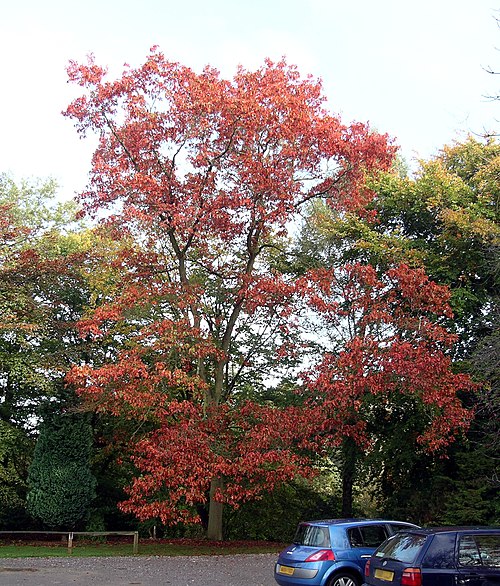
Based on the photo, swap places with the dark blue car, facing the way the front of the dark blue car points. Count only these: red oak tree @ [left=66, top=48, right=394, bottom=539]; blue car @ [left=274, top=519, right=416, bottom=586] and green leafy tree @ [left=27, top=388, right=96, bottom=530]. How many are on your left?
3

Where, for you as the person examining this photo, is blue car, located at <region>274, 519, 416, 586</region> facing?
facing away from the viewer and to the right of the viewer

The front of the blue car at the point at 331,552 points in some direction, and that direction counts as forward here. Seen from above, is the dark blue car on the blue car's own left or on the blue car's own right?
on the blue car's own right

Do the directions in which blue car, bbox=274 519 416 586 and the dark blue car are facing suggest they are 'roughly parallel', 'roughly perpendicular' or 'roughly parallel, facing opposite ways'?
roughly parallel

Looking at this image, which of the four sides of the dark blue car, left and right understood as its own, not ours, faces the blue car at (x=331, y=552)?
left

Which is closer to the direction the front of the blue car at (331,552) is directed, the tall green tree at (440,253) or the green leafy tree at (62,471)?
the tall green tree

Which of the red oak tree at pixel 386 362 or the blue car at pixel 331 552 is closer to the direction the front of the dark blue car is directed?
the red oak tree

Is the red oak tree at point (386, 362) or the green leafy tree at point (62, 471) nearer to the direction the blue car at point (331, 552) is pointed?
the red oak tree

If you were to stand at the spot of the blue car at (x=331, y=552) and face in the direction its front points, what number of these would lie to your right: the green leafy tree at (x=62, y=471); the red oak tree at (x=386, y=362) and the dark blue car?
1

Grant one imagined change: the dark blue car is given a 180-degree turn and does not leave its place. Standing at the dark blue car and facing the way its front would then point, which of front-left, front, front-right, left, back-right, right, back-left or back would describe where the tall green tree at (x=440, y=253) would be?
back-right

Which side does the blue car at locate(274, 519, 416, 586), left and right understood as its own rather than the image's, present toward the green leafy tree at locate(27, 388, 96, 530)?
left

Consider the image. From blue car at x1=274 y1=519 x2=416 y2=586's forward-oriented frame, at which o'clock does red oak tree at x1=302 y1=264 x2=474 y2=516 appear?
The red oak tree is roughly at 11 o'clock from the blue car.

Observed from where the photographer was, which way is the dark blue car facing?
facing away from the viewer and to the right of the viewer

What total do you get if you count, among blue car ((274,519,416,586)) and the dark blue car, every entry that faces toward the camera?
0
